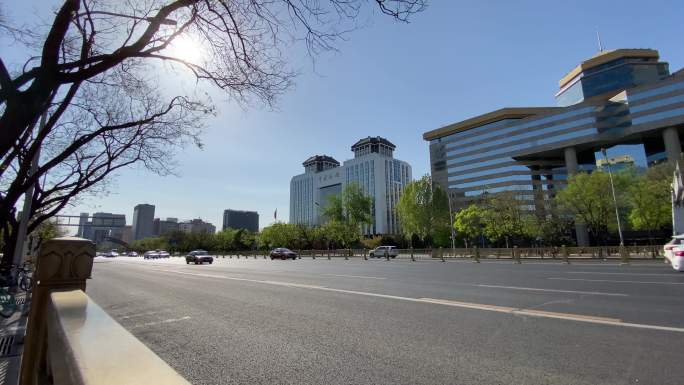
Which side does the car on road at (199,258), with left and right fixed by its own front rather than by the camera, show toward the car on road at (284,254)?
left

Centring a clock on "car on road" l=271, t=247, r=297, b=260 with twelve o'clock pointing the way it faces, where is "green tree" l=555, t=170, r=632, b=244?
The green tree is roughly at 11 o'clock from the car on road.

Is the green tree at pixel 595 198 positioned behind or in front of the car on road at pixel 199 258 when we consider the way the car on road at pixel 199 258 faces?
in front

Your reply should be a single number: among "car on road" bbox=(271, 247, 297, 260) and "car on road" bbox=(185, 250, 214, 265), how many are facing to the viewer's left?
0

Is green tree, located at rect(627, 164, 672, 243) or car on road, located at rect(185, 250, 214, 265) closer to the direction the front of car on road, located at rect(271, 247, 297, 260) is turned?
the green tree

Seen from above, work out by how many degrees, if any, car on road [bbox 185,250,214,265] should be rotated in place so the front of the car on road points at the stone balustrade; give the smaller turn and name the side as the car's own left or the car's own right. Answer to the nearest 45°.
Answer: approximately 45° to the car's own right

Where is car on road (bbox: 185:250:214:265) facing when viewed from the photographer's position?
facing the viewer and to the right of the viewer

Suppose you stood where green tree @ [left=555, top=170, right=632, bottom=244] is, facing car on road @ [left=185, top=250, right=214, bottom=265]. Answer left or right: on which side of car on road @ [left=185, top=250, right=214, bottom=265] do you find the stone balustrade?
left

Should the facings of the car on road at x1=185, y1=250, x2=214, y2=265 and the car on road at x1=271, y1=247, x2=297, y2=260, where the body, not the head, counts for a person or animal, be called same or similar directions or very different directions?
same or similar directions

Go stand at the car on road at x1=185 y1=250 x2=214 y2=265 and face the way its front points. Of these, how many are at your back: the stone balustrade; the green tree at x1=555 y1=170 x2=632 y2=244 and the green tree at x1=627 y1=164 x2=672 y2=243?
0
